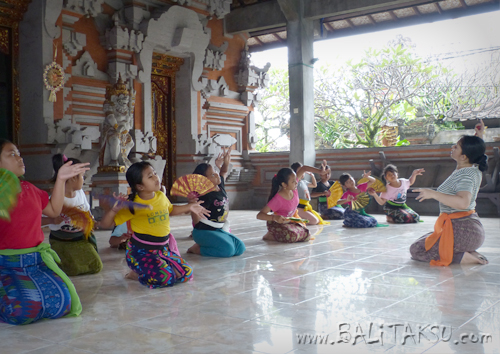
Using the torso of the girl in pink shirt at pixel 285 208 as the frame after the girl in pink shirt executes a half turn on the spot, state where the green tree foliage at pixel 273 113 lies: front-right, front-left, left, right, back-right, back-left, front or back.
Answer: front-right

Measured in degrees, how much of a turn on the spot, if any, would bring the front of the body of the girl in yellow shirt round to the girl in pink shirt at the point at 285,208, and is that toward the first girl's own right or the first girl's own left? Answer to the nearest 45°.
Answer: approximately 90° to the first girl's own left

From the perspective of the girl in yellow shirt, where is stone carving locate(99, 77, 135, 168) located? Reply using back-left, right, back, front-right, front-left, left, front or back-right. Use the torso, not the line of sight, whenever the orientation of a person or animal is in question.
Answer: back-left

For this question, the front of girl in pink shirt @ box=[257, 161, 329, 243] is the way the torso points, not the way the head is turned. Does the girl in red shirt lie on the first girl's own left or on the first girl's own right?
on the first girl's own right

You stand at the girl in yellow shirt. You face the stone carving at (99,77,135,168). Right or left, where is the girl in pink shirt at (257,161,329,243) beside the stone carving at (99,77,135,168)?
right

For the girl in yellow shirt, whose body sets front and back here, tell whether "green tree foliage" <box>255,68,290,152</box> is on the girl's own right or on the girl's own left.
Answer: on the girl's own left

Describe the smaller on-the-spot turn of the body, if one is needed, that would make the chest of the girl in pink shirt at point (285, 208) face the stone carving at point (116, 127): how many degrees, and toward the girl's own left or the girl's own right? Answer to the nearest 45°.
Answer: approximately 180°
